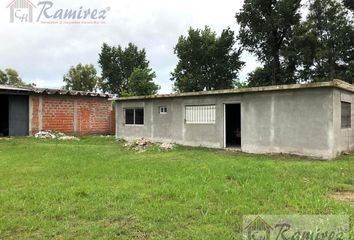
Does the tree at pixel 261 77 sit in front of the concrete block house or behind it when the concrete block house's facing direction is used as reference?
behind

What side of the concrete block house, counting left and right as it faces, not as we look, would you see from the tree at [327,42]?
back

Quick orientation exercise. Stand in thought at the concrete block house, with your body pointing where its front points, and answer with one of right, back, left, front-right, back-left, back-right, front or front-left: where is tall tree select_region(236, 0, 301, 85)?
back-right

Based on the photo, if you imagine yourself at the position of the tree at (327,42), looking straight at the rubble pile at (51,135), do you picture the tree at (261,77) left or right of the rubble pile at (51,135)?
right

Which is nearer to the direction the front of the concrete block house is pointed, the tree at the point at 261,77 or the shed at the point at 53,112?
the shed

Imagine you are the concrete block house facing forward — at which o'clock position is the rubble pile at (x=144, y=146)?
The rubble pile is roughly at 2 o'clock from the concrete block house.

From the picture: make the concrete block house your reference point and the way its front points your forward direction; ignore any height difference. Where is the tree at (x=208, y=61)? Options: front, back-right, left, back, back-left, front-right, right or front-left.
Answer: back-right

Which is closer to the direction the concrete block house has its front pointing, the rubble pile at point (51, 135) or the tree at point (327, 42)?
the rubble pile

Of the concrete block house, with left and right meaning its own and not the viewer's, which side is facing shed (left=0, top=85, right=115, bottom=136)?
right

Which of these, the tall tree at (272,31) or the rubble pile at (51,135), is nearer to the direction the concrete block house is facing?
the rubble pile

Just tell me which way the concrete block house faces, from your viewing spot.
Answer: facing the viewer and to the left of the viewer

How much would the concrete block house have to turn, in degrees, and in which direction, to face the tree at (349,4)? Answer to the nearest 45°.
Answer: approximately 180°
